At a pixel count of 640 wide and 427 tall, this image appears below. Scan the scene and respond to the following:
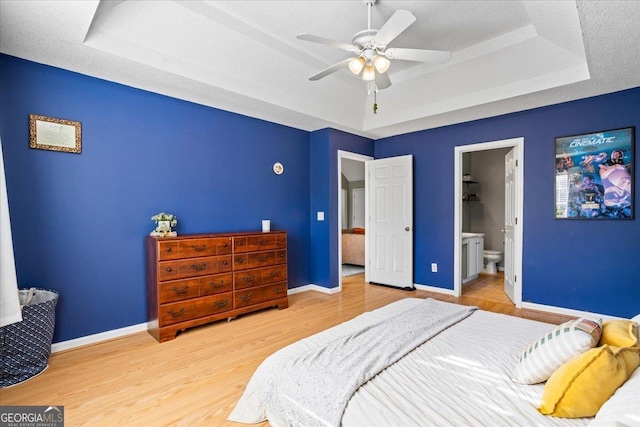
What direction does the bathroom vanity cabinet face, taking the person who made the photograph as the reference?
facing the viewer and to the right of the viewer

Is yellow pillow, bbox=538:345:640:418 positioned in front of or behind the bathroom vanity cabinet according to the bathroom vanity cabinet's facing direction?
in front

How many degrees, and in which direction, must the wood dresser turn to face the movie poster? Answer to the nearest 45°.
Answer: approximately 45° to its left

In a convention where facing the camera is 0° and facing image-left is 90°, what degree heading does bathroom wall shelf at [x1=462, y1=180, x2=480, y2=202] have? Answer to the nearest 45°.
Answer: approximately 315°

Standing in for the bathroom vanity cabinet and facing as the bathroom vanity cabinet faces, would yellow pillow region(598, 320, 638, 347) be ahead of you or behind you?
ahead

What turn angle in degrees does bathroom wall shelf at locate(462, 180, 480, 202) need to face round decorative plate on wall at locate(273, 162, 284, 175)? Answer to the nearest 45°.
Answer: approximately 90° to its right

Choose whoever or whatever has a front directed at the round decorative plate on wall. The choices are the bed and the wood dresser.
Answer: the bed

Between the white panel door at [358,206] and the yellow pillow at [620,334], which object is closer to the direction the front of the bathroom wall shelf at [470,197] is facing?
the yellow pillow
